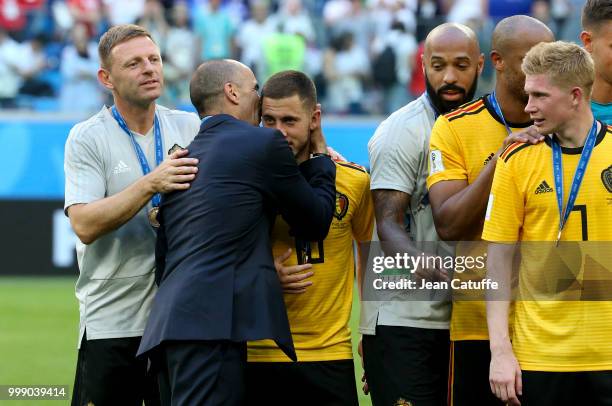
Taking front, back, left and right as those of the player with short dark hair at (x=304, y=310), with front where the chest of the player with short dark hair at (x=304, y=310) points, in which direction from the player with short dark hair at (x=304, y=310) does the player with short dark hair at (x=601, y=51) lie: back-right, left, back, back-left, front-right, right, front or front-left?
back-left

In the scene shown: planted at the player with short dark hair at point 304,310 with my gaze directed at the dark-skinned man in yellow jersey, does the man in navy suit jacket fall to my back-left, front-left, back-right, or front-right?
back-right

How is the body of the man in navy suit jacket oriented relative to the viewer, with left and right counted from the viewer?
facing away from the viewer and to the right of the viewer

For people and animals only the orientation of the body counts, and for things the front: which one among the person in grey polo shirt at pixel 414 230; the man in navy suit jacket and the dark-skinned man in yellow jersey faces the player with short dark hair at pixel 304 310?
the man in navy suit jacket

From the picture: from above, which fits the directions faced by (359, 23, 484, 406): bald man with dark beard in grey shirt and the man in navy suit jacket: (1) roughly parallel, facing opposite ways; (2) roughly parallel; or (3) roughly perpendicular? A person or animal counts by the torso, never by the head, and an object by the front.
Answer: roughly perpendicular

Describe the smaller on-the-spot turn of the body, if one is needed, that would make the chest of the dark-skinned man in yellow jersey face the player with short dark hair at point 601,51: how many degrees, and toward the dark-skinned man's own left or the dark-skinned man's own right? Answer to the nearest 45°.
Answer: approximately 90° to the dark-skinned man's own left

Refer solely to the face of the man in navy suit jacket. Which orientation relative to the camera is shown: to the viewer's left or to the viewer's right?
to the viewer's right

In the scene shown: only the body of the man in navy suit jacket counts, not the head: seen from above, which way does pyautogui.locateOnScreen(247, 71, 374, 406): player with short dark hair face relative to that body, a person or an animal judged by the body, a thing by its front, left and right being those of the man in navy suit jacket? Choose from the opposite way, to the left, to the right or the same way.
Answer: the opposite way

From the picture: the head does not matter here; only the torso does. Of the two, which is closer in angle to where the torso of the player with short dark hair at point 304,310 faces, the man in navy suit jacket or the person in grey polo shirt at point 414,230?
the man in navy suit jacket
